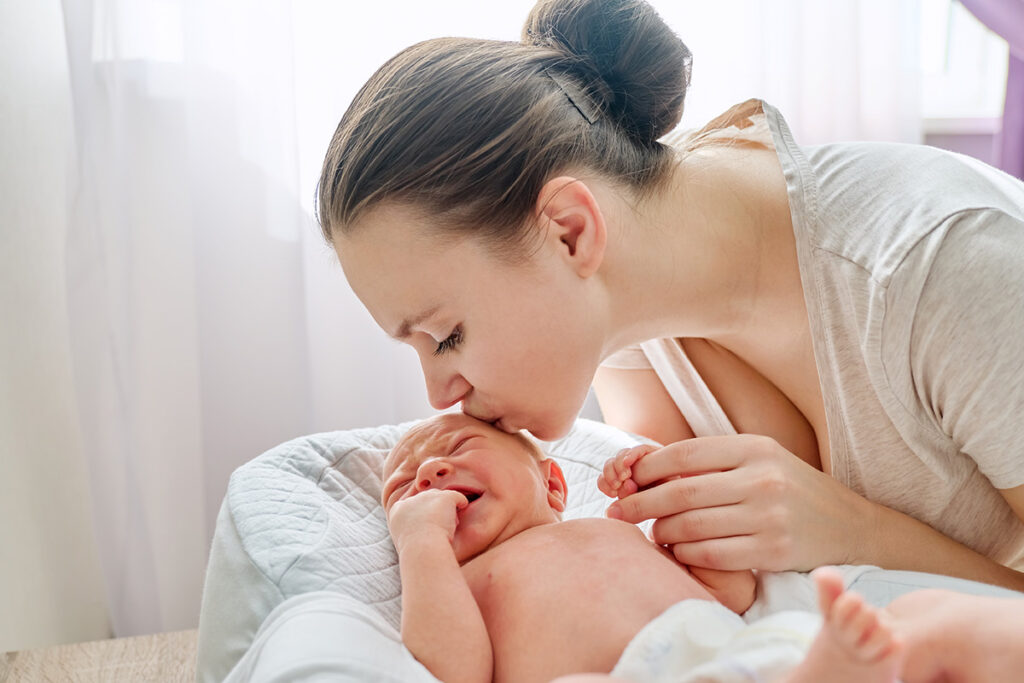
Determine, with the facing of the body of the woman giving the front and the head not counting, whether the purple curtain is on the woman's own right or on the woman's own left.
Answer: on the woman's own right

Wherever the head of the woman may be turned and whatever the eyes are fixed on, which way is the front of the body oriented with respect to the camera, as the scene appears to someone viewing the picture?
to the viewer's left

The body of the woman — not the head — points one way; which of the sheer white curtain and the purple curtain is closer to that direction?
the sheer white curtain
